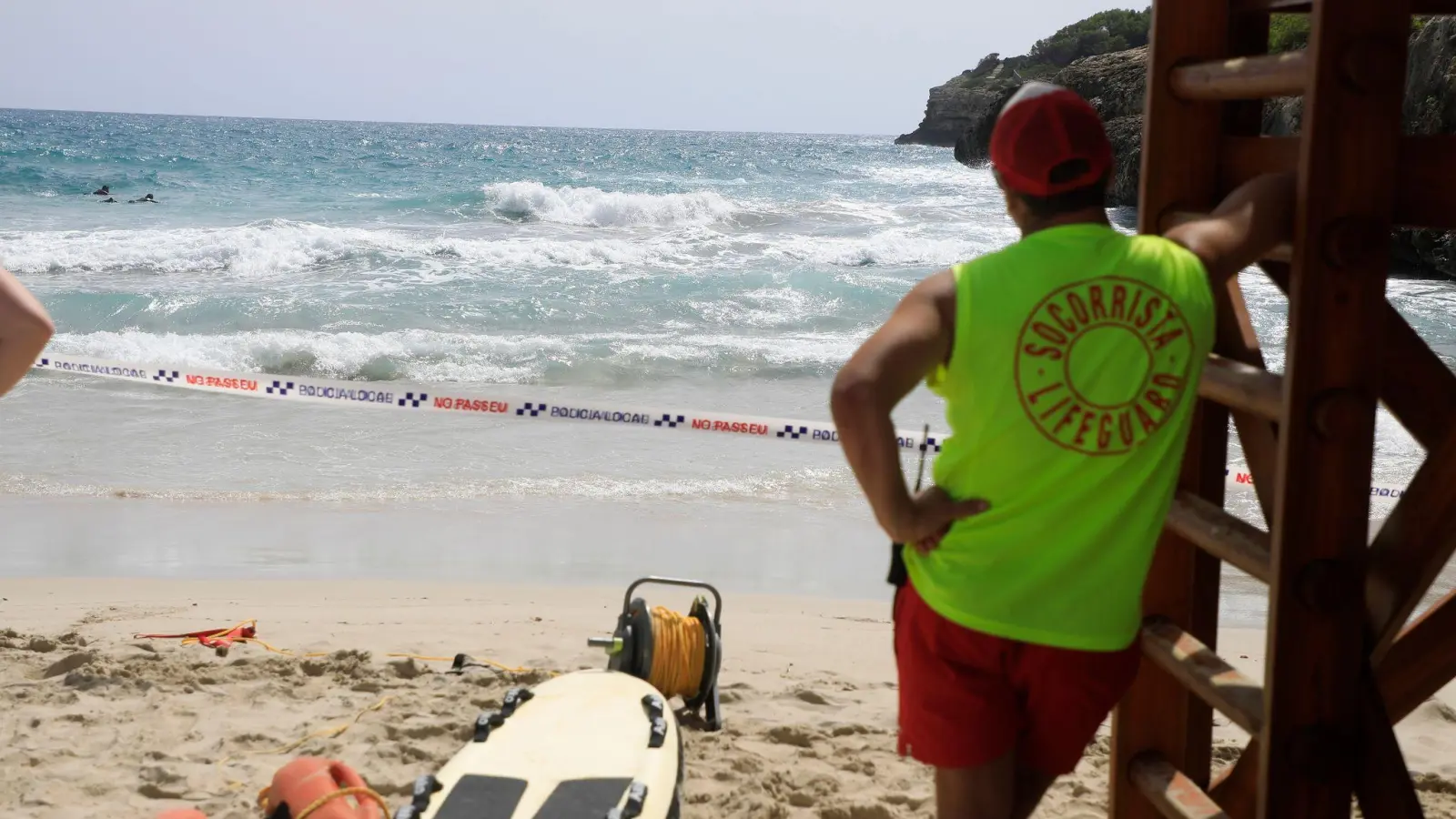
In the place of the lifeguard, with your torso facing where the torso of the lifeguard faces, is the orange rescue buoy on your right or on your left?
on your left

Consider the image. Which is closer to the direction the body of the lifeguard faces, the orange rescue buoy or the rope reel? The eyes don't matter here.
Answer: the rope reel

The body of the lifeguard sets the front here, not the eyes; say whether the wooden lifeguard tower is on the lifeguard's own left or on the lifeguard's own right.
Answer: on the lifeguard's own right

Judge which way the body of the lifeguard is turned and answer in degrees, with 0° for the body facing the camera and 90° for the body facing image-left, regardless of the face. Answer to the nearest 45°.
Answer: approximately 180°

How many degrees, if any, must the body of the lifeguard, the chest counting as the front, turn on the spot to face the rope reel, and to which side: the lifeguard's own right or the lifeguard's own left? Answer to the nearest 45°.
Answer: approximately 45° to the lifeguard's own left
